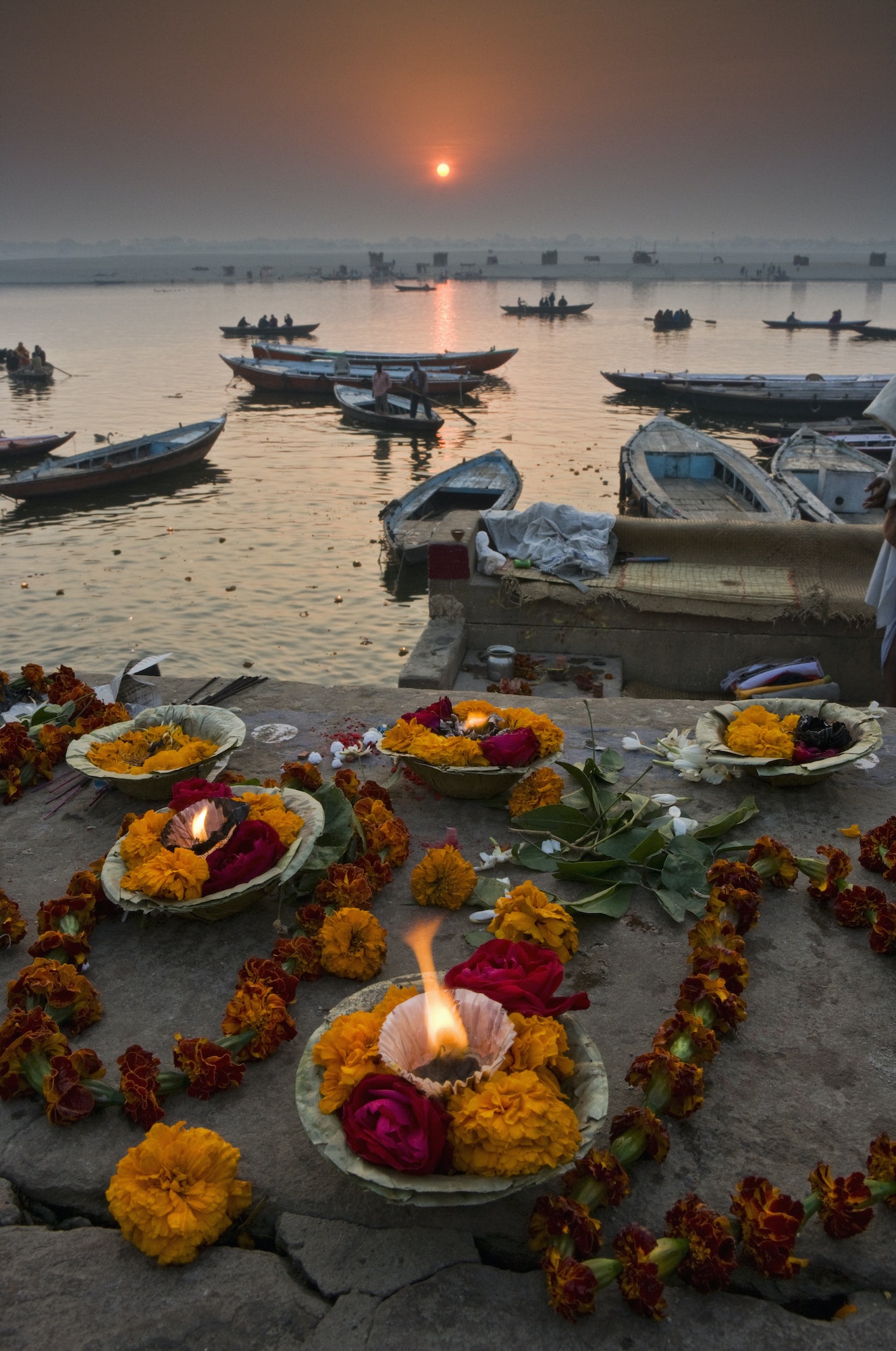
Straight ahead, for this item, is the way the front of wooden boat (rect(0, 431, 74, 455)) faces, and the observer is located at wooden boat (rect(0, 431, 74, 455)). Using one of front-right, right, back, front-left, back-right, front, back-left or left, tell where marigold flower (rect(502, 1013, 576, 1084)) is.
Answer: right

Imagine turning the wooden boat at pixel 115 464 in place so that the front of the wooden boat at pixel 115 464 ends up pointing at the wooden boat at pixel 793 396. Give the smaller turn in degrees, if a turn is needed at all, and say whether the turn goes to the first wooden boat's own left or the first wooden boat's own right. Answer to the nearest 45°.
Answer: approximately 45° to the first wooden boat's own right

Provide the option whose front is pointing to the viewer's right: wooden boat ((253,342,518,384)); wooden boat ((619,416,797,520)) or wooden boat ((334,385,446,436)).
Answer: wooden boat ((253,342,518,384))

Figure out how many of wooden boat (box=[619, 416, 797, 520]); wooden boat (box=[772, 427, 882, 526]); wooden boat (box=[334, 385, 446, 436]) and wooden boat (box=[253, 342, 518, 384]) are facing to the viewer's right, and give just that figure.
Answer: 1

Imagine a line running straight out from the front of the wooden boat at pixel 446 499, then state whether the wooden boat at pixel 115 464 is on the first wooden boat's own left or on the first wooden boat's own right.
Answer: on the first wooden boat's own left

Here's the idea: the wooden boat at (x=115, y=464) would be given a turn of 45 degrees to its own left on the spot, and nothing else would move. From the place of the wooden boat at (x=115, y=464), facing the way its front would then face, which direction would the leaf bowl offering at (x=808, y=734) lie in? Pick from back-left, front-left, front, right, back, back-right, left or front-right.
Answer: back

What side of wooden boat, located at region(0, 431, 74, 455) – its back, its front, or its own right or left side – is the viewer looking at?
right

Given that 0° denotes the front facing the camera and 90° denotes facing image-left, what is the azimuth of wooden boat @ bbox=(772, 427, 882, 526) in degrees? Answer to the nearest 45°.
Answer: approximately 135°

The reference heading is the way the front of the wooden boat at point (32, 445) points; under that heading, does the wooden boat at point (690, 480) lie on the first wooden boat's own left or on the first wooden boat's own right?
on the first wooden boat's own right

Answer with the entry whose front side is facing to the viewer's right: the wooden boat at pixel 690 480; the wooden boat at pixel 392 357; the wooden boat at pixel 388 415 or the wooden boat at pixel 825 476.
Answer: the wooden boat at pixel 392 357

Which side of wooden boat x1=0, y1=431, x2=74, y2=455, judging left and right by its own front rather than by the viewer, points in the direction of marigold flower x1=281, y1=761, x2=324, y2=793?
right

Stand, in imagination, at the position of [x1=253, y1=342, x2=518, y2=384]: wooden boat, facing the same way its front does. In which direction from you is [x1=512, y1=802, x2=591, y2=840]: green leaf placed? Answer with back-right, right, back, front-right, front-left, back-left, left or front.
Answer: right

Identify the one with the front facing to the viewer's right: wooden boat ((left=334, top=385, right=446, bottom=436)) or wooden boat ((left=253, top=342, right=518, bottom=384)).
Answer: wooden boat ((left=253, top=342, right=518, bottom=384))

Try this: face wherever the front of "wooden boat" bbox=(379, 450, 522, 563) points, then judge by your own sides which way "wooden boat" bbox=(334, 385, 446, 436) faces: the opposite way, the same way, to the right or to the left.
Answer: to the left

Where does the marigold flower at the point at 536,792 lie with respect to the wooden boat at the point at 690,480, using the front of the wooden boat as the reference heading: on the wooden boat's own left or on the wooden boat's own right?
on the wooden boat's own left

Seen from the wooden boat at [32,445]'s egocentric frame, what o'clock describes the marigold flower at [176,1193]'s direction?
The marigold flower is roughly at 3 o'clock from the wooden boat.

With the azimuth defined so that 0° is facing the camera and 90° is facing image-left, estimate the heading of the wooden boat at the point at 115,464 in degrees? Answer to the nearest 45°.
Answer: approximately 225°

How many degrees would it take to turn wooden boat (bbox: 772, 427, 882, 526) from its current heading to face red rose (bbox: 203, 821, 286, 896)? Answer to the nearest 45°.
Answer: approximately 135° to its left

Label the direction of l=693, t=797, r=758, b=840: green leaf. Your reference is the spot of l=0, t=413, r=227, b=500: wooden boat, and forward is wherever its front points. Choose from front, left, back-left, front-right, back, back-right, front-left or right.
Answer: back-right

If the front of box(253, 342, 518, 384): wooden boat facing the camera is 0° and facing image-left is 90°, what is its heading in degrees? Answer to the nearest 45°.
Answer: approximately 270°

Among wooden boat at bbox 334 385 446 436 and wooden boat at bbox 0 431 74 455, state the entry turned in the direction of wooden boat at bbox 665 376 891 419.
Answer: wooden boat at bbox 0 431 74 455

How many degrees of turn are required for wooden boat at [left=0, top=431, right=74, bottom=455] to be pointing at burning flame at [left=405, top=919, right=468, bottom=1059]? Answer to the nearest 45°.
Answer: approximately 90° to its right
